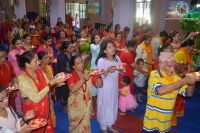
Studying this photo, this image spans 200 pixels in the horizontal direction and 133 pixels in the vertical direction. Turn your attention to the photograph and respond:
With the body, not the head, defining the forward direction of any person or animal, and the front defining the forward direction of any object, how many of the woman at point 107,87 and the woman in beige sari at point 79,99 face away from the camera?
0

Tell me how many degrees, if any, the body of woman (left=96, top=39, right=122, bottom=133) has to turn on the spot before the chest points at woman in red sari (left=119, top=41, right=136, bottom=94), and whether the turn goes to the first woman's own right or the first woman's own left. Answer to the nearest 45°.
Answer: approximately 135° to the first woman's own left

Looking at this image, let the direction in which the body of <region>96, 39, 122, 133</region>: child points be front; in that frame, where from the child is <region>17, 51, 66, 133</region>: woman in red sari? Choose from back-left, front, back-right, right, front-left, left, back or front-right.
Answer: right

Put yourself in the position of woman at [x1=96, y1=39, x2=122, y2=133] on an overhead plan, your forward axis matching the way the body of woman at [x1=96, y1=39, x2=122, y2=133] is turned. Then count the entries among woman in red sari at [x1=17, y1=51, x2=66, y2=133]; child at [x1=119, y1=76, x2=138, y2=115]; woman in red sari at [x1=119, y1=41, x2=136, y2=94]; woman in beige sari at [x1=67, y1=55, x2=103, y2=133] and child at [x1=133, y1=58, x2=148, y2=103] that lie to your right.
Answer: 2

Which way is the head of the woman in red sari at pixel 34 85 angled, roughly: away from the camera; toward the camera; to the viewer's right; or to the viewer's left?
to the viewer's right

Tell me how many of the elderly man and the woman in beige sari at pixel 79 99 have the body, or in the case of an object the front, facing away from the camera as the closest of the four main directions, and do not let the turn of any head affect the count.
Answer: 0

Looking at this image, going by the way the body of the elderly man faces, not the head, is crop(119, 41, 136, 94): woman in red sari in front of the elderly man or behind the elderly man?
behind
